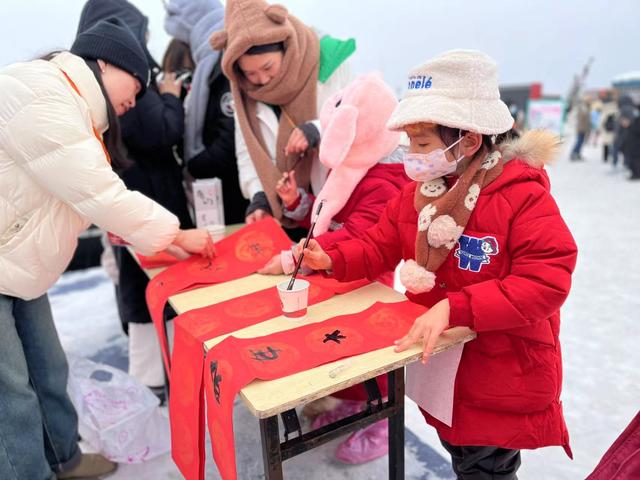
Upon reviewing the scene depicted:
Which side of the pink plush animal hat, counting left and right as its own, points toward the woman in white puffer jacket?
front

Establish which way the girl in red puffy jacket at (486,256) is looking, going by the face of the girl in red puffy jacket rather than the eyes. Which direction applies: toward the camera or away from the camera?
toward the camera

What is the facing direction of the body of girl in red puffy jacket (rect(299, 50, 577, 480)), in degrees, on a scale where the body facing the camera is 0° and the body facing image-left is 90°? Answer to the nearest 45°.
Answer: approximately 45°

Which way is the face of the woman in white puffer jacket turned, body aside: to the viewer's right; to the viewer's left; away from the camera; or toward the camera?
to the viewer's right

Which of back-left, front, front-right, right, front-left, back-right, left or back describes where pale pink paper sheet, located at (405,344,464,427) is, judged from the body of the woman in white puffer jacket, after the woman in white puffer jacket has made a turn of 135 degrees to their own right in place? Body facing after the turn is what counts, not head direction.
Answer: left

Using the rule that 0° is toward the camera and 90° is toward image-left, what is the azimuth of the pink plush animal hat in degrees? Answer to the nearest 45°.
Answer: approximately 90°

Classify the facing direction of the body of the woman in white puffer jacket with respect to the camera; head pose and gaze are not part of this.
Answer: to the viewer's right
